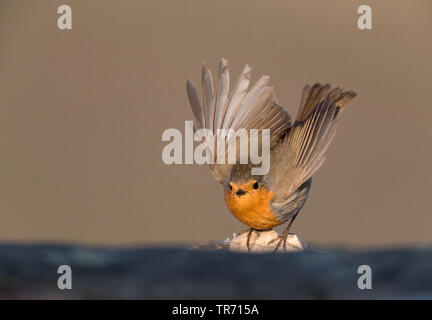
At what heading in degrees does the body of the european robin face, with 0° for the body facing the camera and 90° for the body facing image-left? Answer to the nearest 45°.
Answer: approximately 45°
